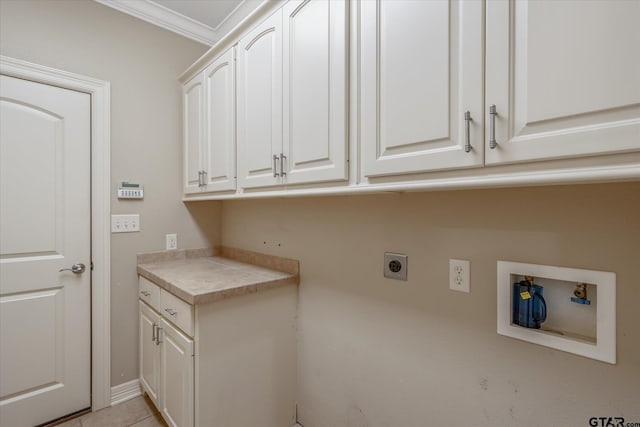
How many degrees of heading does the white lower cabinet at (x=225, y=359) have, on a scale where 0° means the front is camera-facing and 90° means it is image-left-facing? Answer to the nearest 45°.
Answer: approximately 45°

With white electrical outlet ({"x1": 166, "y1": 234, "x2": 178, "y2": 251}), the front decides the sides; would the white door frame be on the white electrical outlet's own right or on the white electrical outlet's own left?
on the white electrical outlet's own right

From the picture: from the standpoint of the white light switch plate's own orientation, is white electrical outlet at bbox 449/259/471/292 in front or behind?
in front

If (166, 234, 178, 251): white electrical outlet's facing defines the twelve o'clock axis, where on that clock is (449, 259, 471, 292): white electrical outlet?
(449, 259, 471, 292): white electrical outlet is roughly at 11 o'clock from (166, 234, 178, 251): white electrical outlet.
